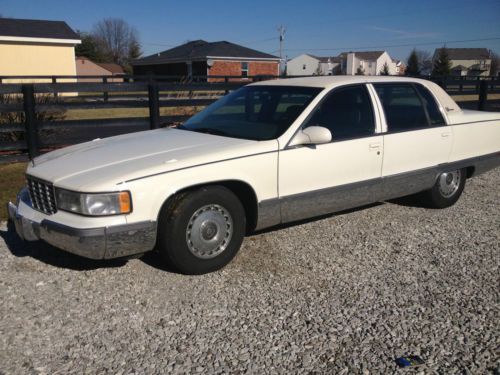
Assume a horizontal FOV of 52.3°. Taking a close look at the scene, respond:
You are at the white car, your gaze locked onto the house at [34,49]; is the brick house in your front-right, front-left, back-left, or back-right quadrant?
front-right

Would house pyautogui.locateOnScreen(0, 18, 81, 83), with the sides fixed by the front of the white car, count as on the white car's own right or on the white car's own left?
on the white car's own right

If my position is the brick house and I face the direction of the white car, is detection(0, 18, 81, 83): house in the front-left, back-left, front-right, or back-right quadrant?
front-right

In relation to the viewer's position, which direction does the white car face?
facing the viewer and to the left of the viewer

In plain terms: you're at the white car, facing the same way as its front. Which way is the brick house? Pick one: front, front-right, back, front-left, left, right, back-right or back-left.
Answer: back-right
